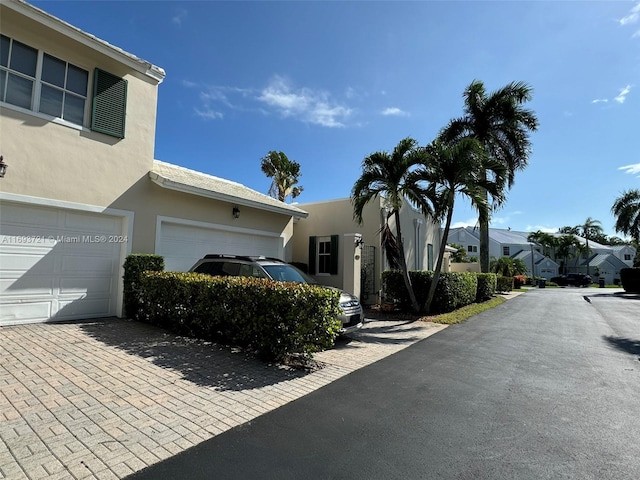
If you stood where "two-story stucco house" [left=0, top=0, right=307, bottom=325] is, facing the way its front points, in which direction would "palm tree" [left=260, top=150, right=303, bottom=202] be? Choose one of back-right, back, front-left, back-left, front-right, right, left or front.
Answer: left

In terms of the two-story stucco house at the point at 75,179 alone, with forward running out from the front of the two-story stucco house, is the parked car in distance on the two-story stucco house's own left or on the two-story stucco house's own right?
on the two-story stucco house's own left

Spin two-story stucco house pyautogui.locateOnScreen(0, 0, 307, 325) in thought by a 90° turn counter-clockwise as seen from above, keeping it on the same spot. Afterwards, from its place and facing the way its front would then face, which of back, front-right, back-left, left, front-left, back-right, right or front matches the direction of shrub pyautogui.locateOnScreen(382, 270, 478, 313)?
front-right

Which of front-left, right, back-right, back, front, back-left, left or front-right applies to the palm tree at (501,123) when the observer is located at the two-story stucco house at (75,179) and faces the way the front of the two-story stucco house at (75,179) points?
front-left

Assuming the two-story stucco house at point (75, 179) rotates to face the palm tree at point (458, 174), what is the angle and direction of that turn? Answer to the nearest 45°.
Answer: approximately 45° to its left

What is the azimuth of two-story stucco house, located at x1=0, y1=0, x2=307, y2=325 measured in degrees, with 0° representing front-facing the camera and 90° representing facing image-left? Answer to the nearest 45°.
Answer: approximately 315°

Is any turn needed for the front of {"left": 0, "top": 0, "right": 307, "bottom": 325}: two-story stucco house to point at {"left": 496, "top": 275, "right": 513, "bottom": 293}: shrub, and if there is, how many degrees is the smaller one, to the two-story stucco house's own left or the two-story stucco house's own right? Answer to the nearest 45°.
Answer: approximately 45° to the two-story stucco house's own left

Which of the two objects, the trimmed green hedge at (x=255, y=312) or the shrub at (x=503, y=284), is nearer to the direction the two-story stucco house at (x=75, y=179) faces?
the trimmed green hedge

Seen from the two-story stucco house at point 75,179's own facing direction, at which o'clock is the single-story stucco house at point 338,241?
the single-story stucco house at point 338,241 is roughly at 10 o'clock from the two-story stucco house at point 75,179.

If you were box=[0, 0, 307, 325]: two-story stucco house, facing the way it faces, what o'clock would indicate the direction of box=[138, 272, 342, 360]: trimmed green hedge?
The trimmed green hedge is roughly at 12 o'clock from the two-story stucco house.

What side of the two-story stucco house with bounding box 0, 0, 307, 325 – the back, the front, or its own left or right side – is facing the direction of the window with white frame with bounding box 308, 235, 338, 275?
left
